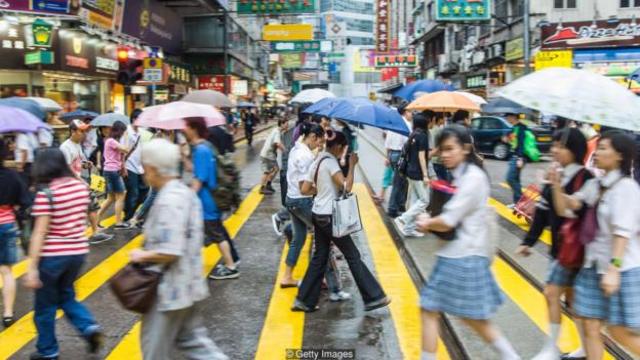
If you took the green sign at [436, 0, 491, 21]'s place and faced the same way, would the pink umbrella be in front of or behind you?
in front

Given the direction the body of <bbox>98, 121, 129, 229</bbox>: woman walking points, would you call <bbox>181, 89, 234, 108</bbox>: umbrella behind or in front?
in front

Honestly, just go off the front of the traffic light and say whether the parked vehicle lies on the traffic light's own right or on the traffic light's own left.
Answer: on the traffic light's own left

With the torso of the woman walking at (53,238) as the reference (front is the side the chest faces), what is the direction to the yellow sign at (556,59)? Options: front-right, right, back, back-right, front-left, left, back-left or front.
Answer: right

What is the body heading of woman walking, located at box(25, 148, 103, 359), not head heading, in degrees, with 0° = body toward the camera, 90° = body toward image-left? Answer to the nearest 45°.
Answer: approximately 135°

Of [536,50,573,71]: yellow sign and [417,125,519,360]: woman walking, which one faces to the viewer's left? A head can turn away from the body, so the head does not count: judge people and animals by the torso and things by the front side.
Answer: the woman walking

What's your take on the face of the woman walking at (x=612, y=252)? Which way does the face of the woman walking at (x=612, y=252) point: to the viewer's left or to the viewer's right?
to the viewer's left

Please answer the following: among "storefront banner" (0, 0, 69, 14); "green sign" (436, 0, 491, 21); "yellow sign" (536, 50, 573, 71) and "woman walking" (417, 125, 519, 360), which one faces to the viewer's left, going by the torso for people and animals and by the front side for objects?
the woman walking
